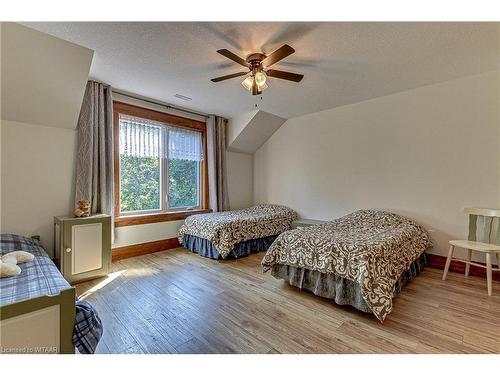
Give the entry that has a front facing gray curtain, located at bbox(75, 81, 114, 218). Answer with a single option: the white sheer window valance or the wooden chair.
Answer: the wooden chair

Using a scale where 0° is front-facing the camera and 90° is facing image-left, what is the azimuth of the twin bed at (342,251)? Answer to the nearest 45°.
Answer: approximately 45°

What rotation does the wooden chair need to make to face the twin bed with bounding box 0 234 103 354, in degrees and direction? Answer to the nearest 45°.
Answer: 0° — it already faces it

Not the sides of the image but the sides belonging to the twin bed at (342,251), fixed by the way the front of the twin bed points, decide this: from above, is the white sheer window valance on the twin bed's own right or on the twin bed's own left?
on the twin bed's own right

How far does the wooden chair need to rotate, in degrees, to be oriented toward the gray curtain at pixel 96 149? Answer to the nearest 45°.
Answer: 0° — it already faces it

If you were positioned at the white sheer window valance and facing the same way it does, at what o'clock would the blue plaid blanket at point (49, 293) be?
The blue plaid blanket is roughly at 2 o'clock from the white sheer window valance.

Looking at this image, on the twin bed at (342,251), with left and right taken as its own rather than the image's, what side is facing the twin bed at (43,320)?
front

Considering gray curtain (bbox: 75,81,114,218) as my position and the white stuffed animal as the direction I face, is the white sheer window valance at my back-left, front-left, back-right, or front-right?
back-left

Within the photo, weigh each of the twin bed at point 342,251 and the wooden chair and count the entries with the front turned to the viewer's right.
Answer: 0

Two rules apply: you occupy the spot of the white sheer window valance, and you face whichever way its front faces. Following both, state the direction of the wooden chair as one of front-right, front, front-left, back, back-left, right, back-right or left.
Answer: front

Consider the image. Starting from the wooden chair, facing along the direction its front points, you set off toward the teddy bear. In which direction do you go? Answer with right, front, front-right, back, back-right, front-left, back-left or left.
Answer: front

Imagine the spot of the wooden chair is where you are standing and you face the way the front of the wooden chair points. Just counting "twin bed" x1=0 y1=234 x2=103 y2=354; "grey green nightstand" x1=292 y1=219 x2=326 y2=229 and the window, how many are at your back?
0

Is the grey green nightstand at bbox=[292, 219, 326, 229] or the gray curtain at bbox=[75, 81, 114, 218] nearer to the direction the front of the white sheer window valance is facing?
the grey green nightstand

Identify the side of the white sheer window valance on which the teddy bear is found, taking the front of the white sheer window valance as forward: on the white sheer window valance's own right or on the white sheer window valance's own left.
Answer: on the white sheer window valance's own right

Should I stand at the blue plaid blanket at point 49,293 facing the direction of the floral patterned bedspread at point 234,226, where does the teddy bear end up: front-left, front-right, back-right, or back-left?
front-left

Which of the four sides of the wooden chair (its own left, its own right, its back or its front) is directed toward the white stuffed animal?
front

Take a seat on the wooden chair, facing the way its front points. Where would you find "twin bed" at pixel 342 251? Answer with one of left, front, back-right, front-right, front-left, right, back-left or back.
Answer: front

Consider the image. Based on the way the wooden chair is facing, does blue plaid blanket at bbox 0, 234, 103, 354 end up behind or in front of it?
in front

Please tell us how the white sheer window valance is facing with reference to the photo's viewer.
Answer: facing the viewer and to the right of the viewer

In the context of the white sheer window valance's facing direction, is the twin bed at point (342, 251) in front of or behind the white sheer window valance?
in front
